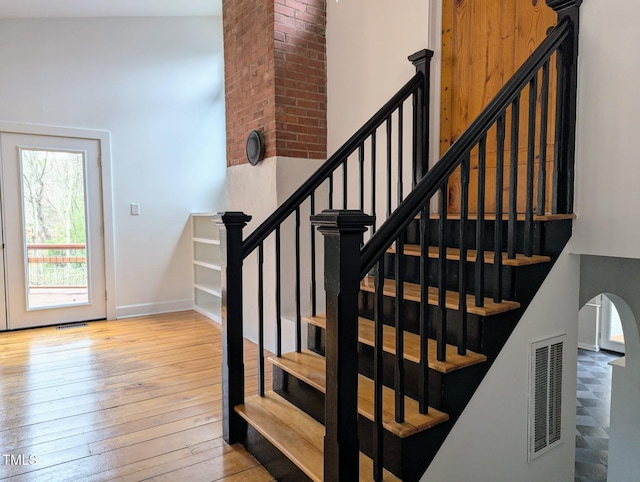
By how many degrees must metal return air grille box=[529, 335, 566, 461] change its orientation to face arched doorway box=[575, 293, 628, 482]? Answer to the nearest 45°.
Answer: approximately 135° to its left

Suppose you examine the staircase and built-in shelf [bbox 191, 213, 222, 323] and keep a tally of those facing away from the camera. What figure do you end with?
0

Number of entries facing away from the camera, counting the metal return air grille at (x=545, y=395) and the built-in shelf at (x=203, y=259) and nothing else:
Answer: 0

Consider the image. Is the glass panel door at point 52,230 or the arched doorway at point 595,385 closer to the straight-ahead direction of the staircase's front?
the glass panel door

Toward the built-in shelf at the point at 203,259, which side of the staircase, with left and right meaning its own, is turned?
right

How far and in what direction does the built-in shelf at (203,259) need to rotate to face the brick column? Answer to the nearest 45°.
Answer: approximately 45° to its left
